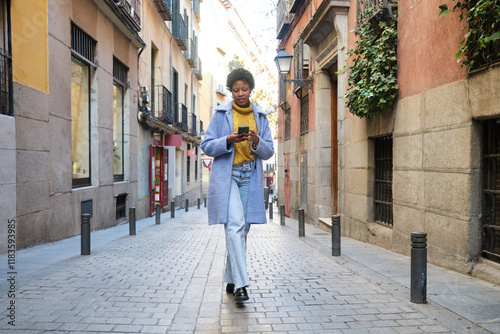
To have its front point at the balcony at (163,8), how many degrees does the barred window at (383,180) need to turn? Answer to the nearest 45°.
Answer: approximately 90° to its right

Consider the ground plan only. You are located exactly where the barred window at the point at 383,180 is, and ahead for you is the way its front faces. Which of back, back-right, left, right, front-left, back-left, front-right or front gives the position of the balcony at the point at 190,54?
right

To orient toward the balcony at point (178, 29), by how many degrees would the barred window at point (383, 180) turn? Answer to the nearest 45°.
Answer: approximately 90° to its right

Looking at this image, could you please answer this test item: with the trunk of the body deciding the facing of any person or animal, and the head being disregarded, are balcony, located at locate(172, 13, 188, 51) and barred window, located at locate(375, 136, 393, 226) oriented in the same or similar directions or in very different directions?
very different directions

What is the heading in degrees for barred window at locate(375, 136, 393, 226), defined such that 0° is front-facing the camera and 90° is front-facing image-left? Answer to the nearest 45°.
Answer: approximately 45°

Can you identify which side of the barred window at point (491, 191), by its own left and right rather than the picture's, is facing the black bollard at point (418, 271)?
front

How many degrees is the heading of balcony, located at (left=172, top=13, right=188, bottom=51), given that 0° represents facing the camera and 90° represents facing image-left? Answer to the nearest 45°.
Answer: approximately 270°

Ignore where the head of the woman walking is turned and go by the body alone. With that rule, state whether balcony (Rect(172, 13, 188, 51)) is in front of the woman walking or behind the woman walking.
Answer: behind

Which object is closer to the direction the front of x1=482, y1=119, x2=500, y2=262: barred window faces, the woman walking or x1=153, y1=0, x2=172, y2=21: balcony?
the woman walking

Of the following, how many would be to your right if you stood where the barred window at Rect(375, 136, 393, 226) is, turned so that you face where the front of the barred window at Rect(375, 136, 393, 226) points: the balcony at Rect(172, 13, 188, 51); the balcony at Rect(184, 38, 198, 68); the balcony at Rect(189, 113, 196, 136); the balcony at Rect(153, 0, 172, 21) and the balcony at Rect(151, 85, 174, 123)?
5

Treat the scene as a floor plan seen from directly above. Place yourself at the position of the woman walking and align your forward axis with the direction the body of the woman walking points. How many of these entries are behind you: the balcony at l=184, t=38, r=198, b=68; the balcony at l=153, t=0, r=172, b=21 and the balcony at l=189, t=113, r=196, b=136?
3

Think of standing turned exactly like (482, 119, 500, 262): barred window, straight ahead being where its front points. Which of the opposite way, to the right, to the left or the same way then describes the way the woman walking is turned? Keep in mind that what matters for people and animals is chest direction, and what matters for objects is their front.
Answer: to the left

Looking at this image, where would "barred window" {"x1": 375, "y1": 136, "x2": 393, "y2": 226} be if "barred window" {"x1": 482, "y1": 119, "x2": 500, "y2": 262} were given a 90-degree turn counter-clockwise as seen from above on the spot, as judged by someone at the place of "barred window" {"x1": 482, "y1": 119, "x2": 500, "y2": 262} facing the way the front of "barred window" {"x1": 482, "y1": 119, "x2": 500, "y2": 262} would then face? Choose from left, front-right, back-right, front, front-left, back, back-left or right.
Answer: back
